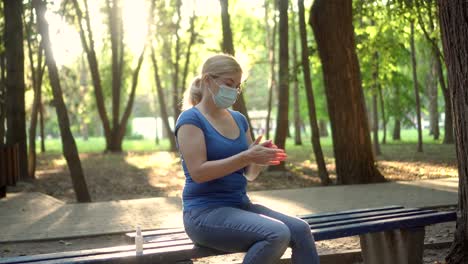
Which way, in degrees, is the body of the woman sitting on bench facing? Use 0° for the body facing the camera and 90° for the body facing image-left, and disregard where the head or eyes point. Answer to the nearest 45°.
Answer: approximately 315°

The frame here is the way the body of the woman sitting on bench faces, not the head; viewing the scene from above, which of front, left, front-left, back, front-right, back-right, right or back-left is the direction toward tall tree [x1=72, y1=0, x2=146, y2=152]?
back-left

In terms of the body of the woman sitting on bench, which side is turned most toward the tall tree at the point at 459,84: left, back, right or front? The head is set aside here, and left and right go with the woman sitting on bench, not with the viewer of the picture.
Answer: left
